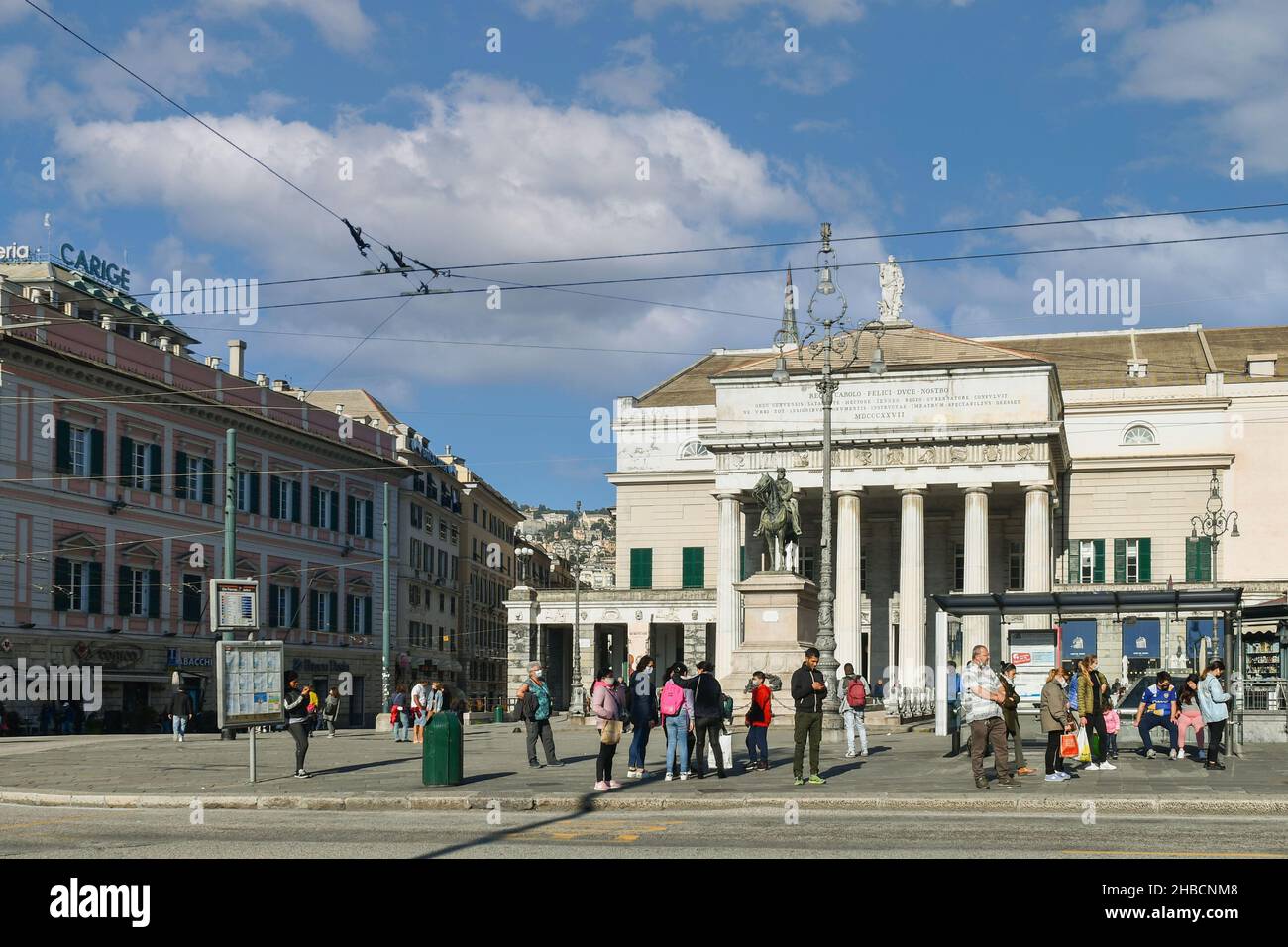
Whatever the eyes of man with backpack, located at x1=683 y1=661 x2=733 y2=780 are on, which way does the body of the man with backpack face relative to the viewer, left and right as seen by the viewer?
facing away from the viewer

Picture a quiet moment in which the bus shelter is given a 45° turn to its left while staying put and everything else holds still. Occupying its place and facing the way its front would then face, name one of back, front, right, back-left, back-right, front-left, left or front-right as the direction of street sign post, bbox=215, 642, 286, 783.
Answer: right

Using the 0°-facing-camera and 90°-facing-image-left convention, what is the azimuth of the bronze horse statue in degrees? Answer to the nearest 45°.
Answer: approximately 45°

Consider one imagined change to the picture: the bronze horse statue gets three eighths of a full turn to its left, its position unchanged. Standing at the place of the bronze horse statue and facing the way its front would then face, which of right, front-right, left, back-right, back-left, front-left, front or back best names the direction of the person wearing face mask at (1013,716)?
right

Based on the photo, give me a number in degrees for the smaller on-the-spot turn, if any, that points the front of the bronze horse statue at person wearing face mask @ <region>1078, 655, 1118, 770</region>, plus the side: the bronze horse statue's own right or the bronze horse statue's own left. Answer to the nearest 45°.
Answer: approximately 45° to the bronze horse statue's own left

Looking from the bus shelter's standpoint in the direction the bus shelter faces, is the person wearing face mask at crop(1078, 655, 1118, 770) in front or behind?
in front

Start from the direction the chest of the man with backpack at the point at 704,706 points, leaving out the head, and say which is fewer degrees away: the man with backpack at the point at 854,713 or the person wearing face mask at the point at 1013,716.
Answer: the man with backpack

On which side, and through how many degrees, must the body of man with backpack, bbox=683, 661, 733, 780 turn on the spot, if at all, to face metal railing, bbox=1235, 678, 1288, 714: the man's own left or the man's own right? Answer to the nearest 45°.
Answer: approximately 45° to the man's own right
